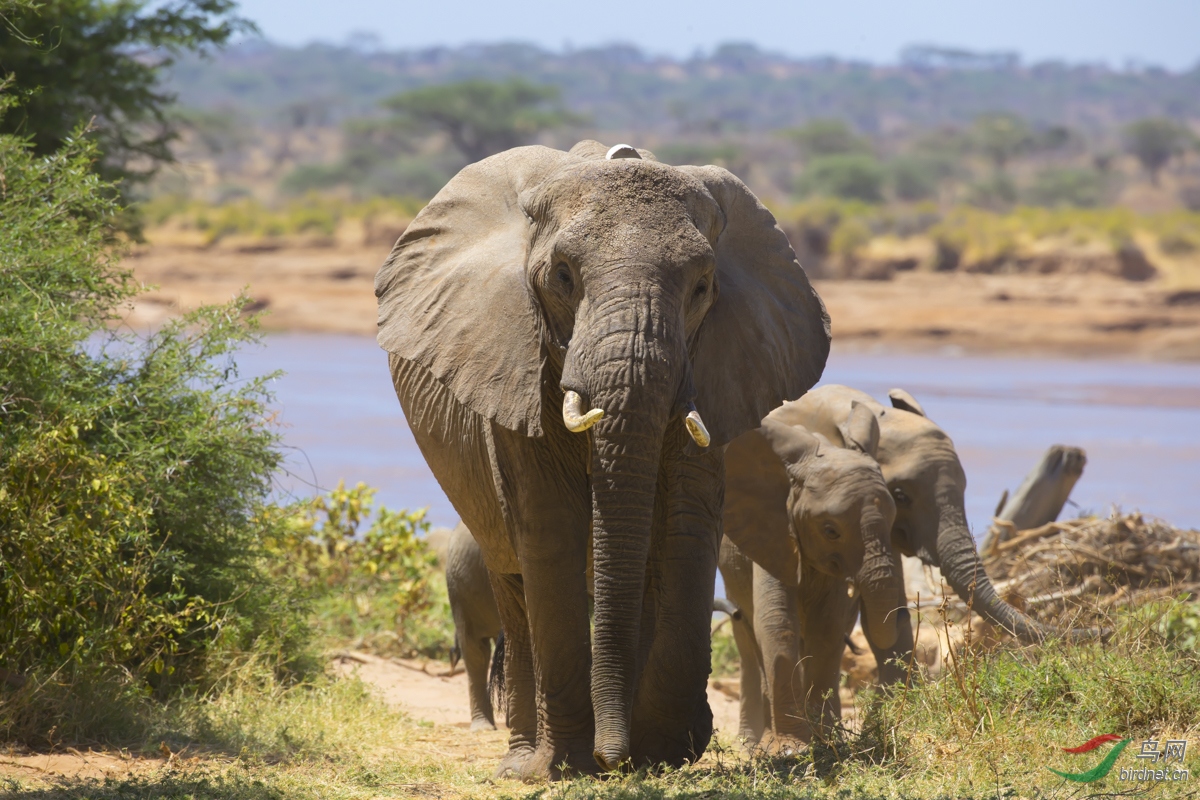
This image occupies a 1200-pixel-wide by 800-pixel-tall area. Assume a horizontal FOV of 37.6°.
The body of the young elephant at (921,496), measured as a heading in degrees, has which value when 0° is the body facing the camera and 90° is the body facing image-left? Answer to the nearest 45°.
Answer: approximately 270°

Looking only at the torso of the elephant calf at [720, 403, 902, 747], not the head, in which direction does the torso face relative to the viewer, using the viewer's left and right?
facing the viewer and to the right of the viewer

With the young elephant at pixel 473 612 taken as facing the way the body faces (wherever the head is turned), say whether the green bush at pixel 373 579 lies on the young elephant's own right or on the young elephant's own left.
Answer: on the young elephant's own left

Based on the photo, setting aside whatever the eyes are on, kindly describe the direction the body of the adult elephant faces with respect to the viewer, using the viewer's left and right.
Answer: facing the viewer

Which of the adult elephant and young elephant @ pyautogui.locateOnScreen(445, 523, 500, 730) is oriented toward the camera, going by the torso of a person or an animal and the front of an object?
the adult elephant
